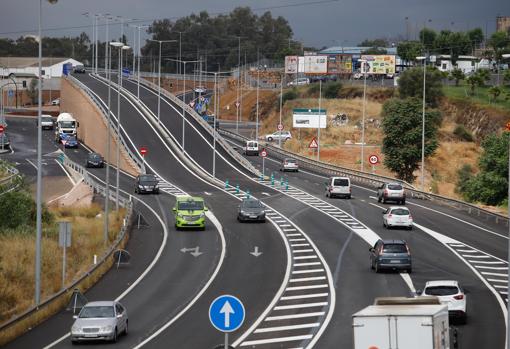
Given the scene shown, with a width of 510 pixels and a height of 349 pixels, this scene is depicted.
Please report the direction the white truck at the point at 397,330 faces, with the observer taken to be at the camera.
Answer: facing away from the viewer

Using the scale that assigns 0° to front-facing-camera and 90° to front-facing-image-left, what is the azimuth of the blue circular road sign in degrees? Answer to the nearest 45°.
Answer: approximately 0°

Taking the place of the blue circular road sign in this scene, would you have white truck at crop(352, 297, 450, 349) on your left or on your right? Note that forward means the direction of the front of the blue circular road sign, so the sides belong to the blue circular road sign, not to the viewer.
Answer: on your left

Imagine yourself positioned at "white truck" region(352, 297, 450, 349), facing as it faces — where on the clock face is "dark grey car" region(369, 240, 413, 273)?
The dark grey car is roughly at 12 o'clock from the white truck.

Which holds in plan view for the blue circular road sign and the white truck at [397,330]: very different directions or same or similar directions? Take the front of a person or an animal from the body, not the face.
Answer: very different directions

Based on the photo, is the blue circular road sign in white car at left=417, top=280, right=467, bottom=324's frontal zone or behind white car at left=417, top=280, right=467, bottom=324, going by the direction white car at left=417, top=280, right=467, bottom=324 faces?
behind

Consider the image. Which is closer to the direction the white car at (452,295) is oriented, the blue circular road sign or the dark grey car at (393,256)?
the dark grey car

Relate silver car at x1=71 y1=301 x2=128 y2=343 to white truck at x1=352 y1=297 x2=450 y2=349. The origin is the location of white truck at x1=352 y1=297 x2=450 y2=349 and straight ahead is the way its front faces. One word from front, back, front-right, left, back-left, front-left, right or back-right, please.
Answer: front-left

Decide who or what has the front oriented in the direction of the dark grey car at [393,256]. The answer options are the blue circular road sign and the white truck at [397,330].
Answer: the white truck

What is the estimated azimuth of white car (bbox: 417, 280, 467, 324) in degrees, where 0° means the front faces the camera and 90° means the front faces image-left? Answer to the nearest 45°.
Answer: approximately 180°

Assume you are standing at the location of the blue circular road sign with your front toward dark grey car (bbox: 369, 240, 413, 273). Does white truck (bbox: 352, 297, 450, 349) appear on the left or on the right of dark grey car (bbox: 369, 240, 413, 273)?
right

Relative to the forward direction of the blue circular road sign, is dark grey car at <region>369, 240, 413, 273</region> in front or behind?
behind

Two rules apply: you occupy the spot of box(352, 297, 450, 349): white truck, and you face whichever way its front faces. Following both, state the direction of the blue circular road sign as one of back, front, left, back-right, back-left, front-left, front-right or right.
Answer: back-left

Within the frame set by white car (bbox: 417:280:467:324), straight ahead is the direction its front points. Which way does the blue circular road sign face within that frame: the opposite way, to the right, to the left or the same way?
the opposite way

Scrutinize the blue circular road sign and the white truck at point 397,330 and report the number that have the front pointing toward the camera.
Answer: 1
